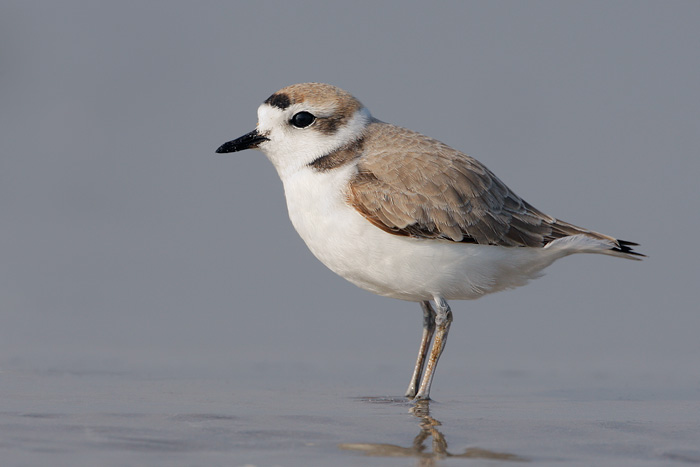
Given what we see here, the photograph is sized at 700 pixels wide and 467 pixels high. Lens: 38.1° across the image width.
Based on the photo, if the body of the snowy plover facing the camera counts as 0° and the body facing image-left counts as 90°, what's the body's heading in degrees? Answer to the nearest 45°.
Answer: approximately 90°
